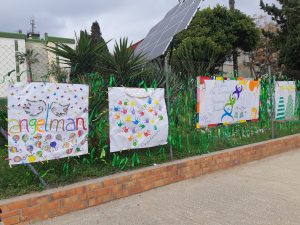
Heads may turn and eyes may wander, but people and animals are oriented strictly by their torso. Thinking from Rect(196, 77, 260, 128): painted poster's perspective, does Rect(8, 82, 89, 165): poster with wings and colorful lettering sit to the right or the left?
on its right

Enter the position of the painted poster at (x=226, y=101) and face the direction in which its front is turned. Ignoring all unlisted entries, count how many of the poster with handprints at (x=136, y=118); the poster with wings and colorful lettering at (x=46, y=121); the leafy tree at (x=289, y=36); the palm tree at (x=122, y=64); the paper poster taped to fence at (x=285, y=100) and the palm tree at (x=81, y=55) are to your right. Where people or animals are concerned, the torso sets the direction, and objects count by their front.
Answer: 4

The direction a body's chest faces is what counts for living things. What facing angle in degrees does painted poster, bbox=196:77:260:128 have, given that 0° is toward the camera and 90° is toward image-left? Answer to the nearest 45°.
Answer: approximately 315°

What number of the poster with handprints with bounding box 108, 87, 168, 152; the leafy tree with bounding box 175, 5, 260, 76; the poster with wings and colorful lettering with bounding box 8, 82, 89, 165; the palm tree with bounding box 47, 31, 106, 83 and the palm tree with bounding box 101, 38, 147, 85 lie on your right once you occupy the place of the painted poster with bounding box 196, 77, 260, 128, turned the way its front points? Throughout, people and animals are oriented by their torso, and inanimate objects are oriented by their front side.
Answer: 4

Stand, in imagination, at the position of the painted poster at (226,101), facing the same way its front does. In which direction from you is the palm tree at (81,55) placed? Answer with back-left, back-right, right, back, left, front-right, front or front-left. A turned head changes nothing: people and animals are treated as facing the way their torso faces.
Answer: right

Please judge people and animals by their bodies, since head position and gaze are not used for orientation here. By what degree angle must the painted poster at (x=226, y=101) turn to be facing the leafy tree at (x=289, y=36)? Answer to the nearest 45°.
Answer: approximately 135° to its left

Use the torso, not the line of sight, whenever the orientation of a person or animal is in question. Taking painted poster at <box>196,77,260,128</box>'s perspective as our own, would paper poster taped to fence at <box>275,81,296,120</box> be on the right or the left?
on its left

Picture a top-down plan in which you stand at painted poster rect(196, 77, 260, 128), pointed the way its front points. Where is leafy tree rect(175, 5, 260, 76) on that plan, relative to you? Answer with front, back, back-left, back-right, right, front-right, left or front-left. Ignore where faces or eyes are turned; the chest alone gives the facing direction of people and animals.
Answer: back-left

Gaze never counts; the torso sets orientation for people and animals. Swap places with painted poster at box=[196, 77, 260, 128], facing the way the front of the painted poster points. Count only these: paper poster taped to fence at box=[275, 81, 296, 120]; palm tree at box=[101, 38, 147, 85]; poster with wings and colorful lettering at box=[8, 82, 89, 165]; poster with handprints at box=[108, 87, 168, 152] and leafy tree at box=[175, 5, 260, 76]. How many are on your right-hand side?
3

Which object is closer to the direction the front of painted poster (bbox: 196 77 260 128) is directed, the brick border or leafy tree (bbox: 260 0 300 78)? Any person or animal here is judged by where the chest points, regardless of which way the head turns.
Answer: the brick border

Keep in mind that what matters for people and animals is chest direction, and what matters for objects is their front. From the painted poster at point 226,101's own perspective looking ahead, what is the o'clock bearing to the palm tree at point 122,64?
The palm tree is roughly at 3 o'clock from the painted poster.

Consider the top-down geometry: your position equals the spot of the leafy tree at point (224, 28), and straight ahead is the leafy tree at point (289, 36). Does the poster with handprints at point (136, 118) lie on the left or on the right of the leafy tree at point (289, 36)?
right

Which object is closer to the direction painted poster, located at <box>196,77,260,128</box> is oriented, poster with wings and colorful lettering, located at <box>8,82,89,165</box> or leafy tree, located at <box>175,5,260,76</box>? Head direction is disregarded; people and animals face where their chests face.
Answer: the poster with wings and colorful lettering
